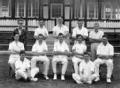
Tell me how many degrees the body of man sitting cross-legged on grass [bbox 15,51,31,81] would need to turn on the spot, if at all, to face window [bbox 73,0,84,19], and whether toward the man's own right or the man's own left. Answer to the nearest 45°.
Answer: approximately 180°

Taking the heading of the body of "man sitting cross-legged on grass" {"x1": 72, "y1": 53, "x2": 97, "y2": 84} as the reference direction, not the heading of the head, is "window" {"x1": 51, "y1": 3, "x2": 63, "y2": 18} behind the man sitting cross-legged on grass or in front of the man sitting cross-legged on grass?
behind

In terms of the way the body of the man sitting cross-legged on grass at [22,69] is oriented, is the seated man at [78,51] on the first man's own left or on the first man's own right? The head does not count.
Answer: on the first man's own left

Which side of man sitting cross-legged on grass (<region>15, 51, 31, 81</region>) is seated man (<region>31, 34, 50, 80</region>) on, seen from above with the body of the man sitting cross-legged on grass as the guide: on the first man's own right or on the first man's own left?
on the first man's own left

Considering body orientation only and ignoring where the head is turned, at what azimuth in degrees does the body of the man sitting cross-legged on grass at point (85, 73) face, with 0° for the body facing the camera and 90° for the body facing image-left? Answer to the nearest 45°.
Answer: approximately 0°

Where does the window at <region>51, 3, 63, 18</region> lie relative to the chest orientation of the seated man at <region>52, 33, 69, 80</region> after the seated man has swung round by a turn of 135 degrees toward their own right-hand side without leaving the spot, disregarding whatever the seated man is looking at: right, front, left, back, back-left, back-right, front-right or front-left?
front-right

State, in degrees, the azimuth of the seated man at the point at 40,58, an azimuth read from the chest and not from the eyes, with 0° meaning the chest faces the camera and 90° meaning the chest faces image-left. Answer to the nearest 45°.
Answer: approximately 0°

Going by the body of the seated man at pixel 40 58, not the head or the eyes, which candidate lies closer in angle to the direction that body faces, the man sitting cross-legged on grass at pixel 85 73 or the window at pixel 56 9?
the man sitting cross-legged on grass
